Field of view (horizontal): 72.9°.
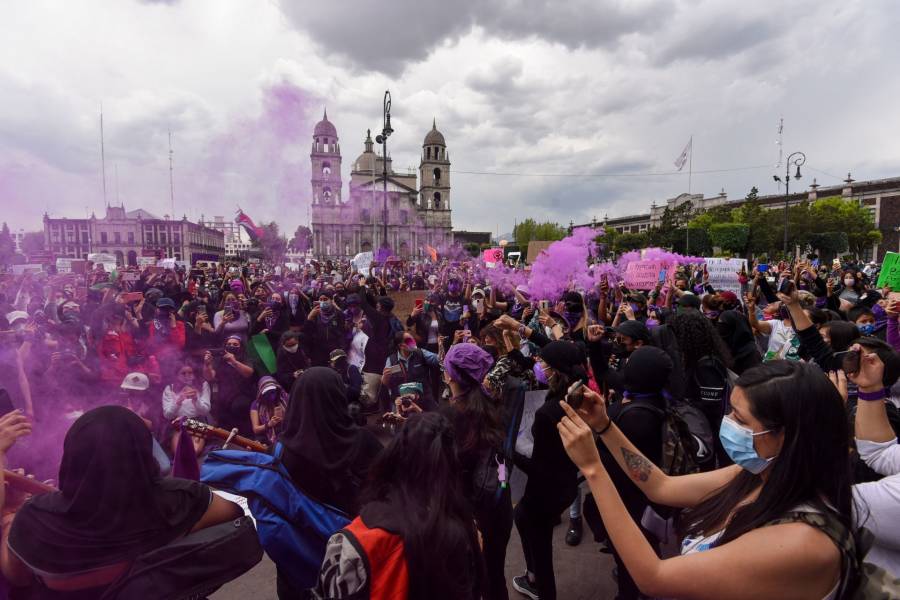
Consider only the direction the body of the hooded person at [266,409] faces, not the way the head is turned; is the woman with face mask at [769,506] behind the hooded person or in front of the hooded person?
in front

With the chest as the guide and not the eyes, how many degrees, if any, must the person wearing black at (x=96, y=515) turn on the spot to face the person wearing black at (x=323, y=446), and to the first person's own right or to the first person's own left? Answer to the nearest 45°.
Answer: approximately 90° to the first person's own right

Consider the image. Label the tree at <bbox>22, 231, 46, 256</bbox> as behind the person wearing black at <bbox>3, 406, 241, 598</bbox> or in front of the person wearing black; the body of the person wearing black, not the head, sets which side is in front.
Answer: in front

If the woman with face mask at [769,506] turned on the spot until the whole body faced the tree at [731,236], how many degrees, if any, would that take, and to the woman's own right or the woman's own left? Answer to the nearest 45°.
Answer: approximately 90° to the woman's own right

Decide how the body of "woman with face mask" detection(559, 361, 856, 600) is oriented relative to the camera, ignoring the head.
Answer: to the viewer's left

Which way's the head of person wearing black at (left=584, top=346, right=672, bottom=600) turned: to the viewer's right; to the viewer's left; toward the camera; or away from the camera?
away from the camera

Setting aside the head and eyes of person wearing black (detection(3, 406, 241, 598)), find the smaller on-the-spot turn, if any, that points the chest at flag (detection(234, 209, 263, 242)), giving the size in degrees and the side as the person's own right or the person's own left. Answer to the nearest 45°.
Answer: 0° — they already face it

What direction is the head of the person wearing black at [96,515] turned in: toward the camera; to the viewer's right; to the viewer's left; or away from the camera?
away from the camera

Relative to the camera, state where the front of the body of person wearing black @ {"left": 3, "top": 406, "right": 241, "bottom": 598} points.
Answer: away from the camera

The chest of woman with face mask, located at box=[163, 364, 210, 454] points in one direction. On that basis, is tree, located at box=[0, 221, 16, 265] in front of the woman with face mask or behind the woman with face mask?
behind

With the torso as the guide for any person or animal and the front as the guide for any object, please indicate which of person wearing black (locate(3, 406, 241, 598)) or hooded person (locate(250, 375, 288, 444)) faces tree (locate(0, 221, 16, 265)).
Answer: the person wearing black

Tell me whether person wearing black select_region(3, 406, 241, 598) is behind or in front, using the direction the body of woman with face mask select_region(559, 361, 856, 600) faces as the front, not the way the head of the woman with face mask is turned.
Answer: in front
